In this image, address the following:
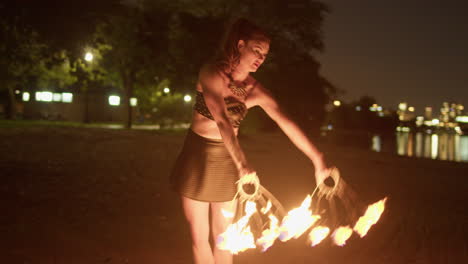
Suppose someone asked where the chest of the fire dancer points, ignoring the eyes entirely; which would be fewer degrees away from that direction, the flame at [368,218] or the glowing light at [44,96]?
the flame

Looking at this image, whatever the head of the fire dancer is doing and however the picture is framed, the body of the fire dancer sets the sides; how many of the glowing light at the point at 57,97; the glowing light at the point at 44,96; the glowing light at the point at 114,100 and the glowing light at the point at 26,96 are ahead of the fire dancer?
0

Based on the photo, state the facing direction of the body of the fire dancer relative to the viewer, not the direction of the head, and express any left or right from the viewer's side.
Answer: facing the viewer and to the right of the viewer

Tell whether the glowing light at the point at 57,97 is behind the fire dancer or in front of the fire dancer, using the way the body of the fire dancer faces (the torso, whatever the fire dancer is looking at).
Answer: behind

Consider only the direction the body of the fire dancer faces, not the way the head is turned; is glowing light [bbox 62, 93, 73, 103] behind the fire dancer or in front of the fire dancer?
behind

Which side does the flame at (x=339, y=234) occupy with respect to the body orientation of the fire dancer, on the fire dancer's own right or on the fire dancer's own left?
on the fire dancer's own left

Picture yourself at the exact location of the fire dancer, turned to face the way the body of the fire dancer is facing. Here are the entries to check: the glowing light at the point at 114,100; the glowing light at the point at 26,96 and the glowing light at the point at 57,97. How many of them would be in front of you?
0

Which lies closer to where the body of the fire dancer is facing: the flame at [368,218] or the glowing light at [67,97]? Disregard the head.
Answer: the flame

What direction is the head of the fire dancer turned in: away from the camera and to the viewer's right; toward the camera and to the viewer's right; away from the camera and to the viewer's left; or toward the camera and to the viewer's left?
toward the camera and to the viewer's right

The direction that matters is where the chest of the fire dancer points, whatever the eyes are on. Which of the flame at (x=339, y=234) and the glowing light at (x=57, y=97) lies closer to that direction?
the flame

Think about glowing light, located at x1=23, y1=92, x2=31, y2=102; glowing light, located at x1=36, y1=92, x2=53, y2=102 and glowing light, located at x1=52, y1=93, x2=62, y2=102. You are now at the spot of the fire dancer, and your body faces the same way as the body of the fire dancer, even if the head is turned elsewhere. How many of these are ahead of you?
0

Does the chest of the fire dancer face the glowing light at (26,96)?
no

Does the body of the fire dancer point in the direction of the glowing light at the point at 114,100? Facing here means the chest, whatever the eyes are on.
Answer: no

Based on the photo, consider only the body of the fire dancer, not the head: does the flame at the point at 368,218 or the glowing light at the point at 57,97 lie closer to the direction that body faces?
the flame

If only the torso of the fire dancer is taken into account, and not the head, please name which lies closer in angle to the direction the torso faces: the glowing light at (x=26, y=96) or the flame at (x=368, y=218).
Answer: the flame

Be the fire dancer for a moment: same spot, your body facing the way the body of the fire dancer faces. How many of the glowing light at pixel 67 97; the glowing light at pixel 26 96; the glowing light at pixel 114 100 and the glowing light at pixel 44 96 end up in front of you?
0
